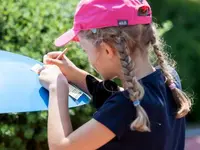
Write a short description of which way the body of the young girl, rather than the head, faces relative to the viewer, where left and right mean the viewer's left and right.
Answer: facing away from the viewer and to the left of the viewer
